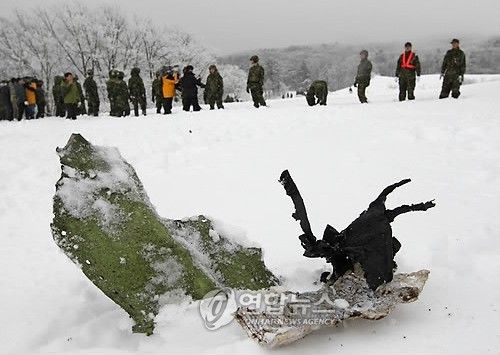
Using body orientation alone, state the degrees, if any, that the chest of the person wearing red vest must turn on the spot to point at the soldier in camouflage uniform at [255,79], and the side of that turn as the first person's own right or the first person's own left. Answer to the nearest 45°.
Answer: approximately 90° to the first person's own right

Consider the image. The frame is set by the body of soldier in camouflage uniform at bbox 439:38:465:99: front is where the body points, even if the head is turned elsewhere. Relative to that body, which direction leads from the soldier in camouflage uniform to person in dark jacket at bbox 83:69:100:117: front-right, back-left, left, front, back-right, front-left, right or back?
right

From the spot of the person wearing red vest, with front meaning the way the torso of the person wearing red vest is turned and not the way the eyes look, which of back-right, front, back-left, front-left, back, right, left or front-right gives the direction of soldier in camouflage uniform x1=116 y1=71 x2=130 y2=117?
right

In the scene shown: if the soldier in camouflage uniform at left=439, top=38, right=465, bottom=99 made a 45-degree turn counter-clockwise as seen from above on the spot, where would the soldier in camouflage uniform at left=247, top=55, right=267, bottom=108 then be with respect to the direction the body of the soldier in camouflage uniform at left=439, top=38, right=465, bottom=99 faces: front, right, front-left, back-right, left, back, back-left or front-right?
back-right

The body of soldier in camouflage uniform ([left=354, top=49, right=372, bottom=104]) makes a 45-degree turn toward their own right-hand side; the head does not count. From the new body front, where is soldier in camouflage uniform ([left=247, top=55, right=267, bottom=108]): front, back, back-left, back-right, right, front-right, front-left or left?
front

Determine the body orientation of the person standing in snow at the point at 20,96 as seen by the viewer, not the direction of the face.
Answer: to the viewer's right

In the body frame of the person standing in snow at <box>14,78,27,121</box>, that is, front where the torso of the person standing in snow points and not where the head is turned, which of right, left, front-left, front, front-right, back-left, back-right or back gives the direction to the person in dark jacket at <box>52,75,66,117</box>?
front-left

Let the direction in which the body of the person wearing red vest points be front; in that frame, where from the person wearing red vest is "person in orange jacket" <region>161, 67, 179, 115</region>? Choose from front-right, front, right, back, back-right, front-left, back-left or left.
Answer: right

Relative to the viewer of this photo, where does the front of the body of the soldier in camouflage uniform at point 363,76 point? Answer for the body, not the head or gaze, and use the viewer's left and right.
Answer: facing the viewer and to the left of the viewer

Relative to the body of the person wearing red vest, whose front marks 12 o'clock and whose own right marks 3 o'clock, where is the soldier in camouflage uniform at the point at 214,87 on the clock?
The soldier in camouflage uniform is roughly at 3 o'clock from the person wearing red vest.

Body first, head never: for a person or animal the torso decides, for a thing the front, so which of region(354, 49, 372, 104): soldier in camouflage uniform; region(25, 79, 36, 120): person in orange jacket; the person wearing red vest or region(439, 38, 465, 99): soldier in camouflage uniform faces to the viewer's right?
the person in orange jacket

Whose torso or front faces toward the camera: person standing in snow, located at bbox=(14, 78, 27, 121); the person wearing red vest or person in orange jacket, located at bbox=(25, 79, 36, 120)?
the person wearing red vest

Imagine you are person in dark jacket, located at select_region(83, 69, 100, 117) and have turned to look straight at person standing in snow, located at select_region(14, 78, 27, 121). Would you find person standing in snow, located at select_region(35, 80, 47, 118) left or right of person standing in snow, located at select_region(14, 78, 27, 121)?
right

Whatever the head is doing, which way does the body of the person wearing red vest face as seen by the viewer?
toward the camera

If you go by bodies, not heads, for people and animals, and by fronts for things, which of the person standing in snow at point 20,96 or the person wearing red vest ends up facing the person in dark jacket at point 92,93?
the person standing in snow
